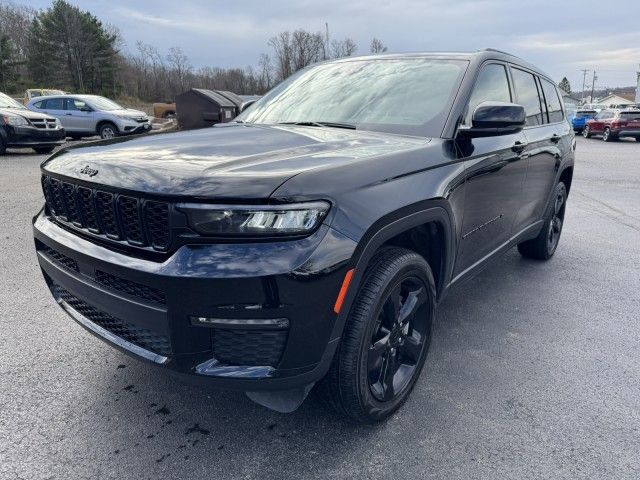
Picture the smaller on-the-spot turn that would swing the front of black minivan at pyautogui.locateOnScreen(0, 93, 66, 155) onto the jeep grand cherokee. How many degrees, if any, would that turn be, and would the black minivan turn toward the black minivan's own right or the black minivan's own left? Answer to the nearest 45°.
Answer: approximately 45° to the black minivan's own right

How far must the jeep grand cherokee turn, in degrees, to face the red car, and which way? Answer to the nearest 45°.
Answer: approximately 180°

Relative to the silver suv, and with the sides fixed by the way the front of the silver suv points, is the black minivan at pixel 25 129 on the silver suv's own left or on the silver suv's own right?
on the silver suv's own right

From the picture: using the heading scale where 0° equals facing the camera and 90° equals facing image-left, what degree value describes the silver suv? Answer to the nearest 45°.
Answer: approximately 315°

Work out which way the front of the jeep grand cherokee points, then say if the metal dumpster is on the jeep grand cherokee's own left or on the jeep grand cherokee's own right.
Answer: on the jeep grand cherokee's own right

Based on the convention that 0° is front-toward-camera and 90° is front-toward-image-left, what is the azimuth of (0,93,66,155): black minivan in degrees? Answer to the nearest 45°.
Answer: approximately 315°

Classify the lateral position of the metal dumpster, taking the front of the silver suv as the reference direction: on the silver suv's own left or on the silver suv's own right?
on the silver suv's own left

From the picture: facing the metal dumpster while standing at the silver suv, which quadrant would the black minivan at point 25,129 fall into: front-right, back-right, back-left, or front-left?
back-right

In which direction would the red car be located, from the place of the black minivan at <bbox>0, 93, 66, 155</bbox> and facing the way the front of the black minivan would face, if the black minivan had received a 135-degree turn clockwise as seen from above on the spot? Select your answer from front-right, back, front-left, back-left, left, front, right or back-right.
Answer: back

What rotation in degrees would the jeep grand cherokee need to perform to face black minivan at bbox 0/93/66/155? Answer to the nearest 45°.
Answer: approximately 90° to its right

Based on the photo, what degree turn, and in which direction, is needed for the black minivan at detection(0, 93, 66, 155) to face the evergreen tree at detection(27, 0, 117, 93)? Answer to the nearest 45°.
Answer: approximately 135° to its left

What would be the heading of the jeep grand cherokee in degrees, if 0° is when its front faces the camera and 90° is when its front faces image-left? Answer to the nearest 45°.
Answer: approximately 45°

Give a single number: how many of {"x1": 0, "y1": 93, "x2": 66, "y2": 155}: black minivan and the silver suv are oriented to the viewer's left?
0

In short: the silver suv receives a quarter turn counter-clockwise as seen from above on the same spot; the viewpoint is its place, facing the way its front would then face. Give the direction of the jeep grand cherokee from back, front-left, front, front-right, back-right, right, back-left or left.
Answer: back-right

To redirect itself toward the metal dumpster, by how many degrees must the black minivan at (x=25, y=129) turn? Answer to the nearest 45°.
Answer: approximately 90° to its left
